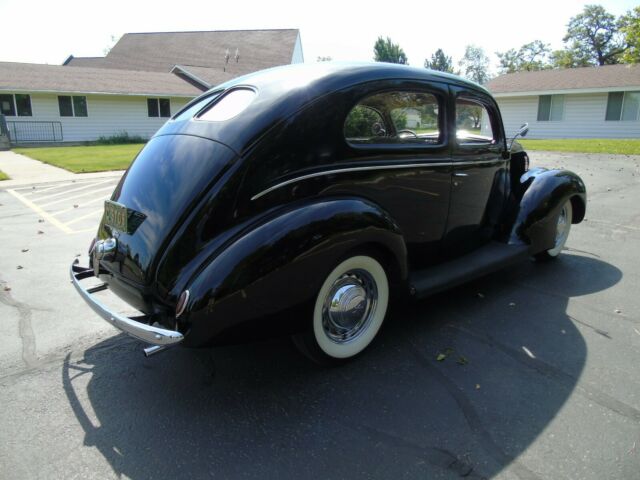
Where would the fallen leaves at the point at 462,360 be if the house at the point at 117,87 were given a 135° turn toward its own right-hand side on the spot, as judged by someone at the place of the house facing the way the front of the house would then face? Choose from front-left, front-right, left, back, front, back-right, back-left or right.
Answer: back-left

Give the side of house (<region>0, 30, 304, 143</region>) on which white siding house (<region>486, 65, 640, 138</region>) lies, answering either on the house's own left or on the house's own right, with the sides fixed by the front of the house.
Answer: on the house's own left

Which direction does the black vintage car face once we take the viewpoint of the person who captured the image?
facing away from the viewer and to the right of the viewer

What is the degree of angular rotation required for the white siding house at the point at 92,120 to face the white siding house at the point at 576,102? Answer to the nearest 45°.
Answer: approximately 90° to its left

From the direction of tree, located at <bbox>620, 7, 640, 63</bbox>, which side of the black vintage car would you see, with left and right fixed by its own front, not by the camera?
front

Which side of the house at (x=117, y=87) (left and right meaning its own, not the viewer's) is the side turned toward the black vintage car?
front

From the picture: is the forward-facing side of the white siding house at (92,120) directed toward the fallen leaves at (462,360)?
yes

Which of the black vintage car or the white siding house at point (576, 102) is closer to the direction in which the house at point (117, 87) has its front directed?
the black vintage car

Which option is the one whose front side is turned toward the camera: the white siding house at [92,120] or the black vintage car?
the white siding house

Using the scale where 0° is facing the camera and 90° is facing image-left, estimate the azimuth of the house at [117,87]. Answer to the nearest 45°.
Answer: approximately 0°

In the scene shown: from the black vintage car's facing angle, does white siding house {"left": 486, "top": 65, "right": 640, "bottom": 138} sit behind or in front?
in front

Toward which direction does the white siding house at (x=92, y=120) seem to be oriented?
toward the camera

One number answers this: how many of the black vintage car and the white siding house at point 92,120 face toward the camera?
1

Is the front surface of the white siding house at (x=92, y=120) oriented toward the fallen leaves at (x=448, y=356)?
yes

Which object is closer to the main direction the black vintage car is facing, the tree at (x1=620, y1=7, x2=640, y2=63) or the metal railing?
the tree

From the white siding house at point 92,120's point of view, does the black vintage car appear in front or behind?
in front
